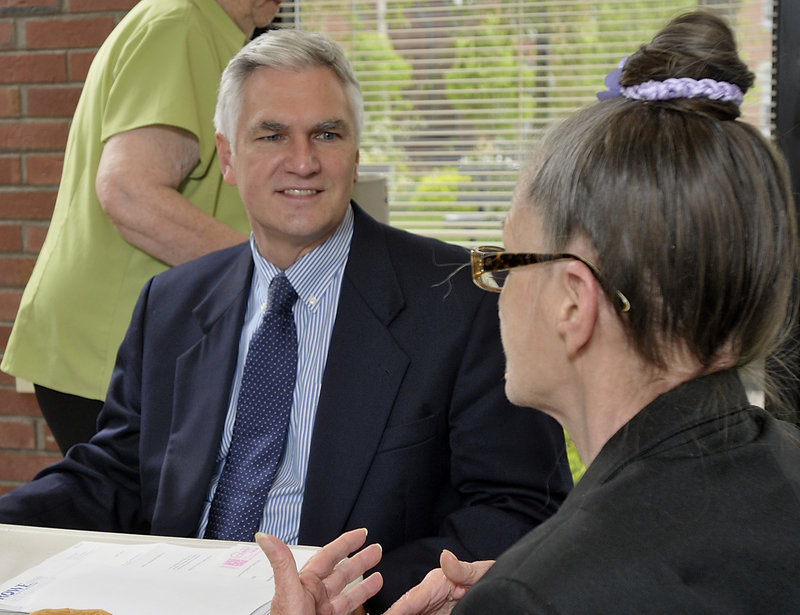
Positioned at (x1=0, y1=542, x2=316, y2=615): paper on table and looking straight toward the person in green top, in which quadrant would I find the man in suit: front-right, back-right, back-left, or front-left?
front-right

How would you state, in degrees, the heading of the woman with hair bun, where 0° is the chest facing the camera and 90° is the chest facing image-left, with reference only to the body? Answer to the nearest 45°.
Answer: approximately 135°

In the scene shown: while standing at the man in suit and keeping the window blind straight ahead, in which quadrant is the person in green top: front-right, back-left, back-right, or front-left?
front-left

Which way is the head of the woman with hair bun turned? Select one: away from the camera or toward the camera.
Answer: away from the camera

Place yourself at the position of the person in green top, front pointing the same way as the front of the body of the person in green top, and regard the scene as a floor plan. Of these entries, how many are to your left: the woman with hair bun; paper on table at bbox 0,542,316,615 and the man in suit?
0

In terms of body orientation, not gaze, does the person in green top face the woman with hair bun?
no

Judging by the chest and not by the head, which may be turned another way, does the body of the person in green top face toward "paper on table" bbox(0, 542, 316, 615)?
no

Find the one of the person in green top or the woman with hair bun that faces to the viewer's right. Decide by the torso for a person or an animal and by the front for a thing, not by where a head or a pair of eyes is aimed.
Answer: the person in green top

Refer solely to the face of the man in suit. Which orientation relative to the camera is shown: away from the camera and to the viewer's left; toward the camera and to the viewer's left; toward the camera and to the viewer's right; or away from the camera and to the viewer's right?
toward the camera and to the viewer's right

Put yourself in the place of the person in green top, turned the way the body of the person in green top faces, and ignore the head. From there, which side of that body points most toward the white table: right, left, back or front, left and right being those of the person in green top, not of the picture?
right

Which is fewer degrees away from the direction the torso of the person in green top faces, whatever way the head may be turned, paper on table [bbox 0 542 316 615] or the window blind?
the window blind

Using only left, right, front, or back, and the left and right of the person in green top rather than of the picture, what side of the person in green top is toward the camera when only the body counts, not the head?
right

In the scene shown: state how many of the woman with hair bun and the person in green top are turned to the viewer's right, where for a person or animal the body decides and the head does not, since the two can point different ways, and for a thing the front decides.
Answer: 1
